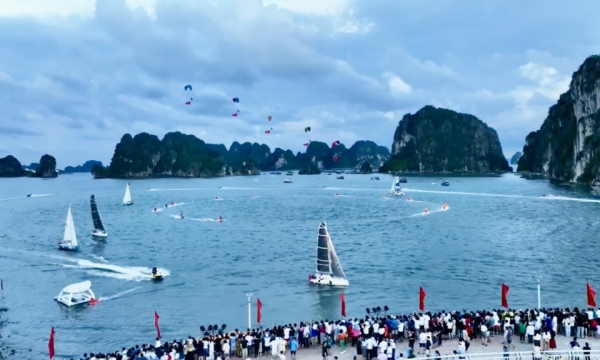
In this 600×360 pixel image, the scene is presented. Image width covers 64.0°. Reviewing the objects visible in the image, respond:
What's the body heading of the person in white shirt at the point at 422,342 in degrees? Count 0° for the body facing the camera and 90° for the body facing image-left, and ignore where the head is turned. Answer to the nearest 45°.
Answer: approximately 180°
